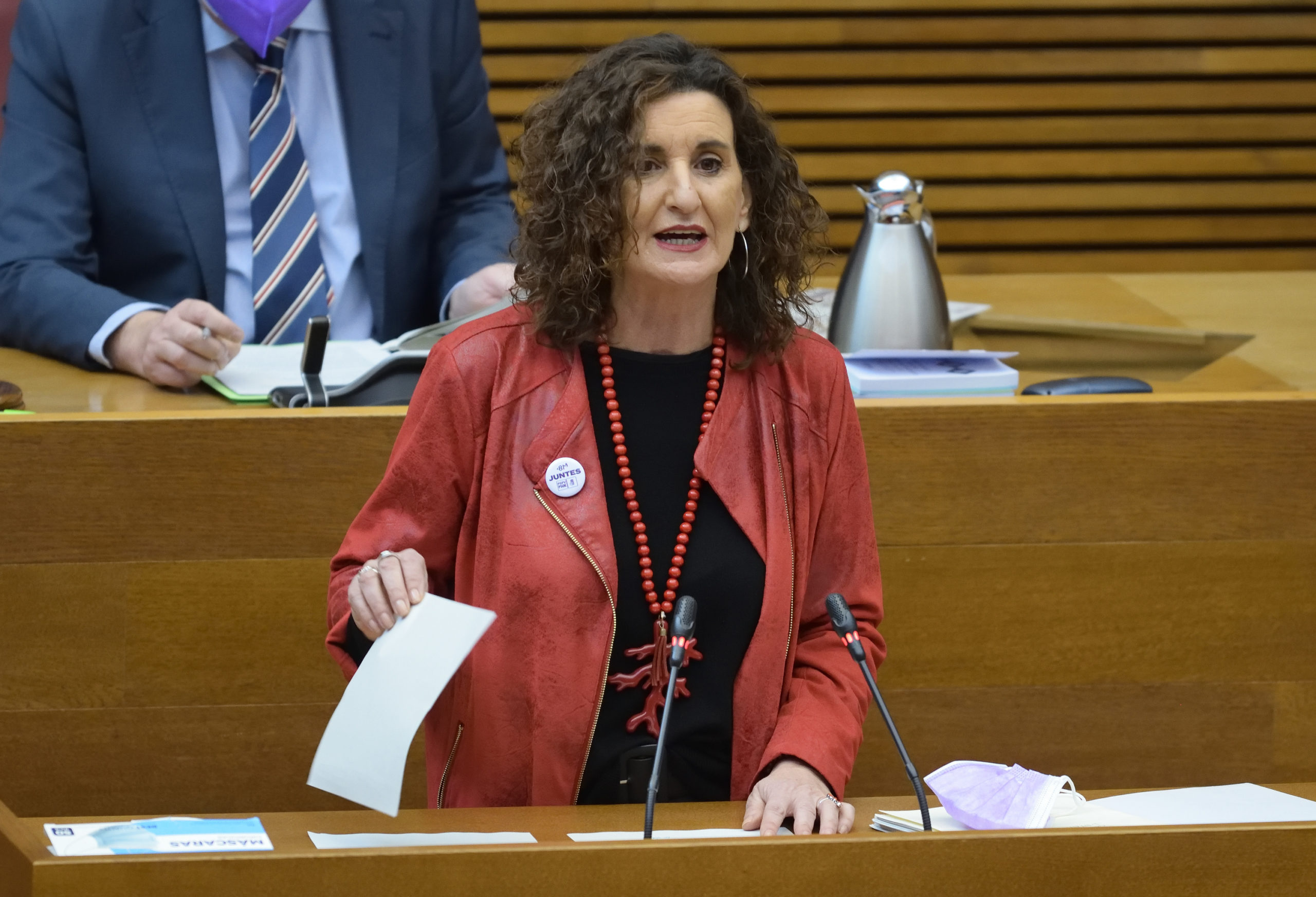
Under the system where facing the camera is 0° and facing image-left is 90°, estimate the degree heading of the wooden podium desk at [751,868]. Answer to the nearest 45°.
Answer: approximately 0°

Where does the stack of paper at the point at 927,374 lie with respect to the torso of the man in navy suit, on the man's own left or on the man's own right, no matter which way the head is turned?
on the man's own left

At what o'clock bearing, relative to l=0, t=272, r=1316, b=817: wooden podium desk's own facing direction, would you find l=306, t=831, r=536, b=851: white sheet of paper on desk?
The white sheet of paper on desk is roughly at 1 o'clock from the wooden podium desk.

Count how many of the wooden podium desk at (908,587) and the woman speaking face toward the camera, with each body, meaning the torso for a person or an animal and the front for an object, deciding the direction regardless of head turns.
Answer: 2

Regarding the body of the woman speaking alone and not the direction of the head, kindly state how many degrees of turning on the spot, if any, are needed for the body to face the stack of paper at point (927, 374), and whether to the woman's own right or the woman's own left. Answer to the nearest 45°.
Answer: approximately 135° to the woman's own left

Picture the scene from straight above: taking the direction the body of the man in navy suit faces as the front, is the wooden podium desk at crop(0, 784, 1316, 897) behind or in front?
in front

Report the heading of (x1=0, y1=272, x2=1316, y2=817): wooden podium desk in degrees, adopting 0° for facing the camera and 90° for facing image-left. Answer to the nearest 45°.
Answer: approximately 0°

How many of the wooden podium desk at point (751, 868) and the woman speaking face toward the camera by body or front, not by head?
2
